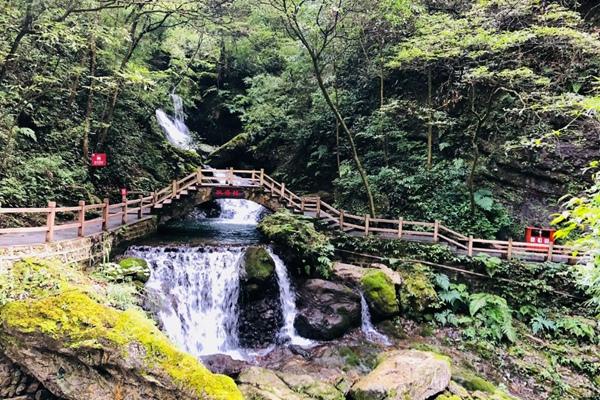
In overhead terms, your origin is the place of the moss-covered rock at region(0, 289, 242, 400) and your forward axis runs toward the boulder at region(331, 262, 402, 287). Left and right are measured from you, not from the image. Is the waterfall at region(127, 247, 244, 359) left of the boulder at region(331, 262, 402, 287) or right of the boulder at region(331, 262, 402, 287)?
left

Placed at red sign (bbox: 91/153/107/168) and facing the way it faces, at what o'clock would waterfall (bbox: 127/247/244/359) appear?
The waterfall is roughly at 11 o'clock from the red sign.

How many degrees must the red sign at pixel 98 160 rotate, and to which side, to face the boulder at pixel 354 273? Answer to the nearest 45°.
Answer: approximately 45° to its left

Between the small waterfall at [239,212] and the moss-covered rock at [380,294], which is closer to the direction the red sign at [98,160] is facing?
the moss-covered rock

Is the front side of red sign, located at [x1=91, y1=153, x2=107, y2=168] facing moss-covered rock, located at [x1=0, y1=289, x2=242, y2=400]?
yes

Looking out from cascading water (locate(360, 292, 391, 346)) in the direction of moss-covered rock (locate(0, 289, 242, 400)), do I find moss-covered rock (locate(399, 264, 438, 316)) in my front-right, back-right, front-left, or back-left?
back-left

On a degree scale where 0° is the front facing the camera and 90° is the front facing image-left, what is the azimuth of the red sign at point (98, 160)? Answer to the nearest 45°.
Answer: approximately 0°

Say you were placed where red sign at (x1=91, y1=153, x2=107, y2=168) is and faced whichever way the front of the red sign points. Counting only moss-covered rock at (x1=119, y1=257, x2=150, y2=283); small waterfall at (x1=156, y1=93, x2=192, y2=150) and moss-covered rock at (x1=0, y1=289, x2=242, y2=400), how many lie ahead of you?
2

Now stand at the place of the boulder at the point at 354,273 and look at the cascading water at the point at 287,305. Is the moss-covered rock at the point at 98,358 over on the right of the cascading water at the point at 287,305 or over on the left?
left
